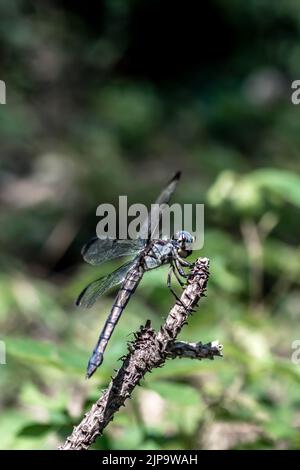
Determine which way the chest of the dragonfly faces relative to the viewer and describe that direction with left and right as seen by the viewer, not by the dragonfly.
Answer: facing to the right of the viewer
